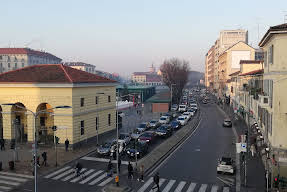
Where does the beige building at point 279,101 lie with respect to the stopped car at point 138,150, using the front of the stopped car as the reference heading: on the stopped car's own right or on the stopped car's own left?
on the stopped car's own left

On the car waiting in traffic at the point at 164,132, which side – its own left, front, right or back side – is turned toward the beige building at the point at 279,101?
left

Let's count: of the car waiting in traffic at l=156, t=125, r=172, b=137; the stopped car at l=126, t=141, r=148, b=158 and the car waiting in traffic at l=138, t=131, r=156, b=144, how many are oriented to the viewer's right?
0

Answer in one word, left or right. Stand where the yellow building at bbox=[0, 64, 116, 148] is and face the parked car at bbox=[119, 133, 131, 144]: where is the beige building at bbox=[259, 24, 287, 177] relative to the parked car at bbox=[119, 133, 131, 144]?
right

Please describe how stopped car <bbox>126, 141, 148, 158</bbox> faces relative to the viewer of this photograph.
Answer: facing the viewer and to the left of the viewer

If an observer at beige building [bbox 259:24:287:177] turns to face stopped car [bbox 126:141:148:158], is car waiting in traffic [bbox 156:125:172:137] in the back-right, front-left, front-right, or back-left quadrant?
front-right

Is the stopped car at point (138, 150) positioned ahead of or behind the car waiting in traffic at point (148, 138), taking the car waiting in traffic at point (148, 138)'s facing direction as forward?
ahead

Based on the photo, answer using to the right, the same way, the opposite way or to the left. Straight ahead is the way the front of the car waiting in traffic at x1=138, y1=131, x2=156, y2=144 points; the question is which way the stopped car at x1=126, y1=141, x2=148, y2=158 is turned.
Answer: the same way

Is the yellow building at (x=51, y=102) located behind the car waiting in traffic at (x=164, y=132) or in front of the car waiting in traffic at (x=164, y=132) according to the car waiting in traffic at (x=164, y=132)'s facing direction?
in front

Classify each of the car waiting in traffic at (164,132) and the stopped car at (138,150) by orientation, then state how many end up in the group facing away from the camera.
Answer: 0

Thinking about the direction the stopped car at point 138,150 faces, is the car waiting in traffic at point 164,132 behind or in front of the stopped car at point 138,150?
behind

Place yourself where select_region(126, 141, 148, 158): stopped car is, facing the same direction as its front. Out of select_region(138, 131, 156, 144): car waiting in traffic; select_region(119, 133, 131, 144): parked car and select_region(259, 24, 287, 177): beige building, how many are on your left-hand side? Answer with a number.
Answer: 1

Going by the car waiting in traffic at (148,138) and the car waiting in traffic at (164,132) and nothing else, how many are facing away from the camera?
0

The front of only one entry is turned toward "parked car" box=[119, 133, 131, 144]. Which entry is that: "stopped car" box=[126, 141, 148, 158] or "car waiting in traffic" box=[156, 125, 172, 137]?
"car waiting in traffic" box=[156, 125, 172, 137]

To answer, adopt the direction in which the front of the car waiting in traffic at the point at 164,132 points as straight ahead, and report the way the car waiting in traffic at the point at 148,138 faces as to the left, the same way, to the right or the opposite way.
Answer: the same way
